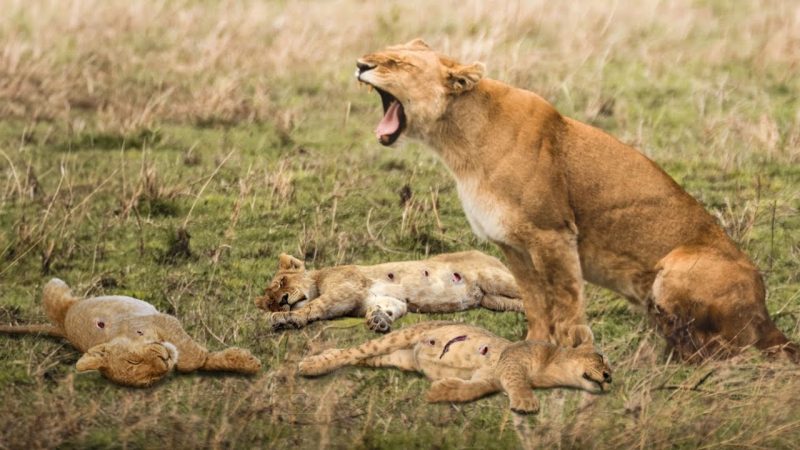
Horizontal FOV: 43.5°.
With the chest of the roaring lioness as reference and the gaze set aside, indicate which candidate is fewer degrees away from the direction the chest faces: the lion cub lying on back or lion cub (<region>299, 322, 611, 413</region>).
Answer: the lion cub lying on back

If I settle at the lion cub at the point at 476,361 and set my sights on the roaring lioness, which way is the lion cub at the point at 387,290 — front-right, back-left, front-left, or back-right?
front-left

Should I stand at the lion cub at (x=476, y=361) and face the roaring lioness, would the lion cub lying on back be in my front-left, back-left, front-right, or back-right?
back-left

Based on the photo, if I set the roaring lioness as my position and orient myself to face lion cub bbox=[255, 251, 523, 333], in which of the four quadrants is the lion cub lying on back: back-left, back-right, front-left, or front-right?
front-left

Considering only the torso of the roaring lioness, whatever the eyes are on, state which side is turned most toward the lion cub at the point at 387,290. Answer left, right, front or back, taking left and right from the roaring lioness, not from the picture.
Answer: front

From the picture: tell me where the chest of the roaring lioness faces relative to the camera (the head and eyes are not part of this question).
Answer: to the viewer's left

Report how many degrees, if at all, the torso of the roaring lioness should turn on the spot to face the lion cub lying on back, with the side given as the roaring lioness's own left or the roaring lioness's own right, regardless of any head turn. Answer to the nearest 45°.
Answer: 0° — it already faces it

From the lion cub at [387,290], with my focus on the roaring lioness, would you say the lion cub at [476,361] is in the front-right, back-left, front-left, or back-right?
front-right
